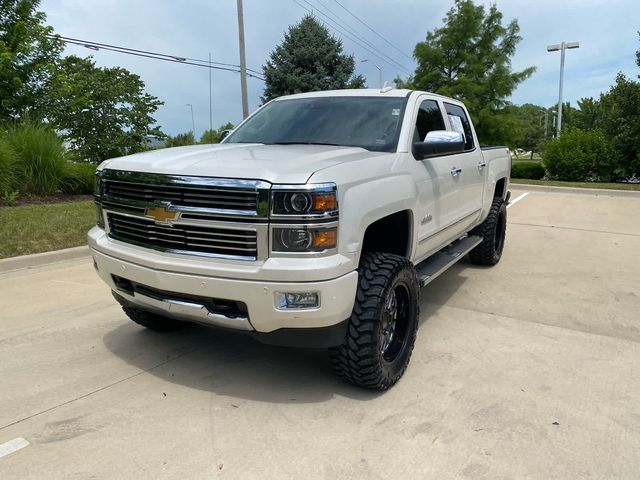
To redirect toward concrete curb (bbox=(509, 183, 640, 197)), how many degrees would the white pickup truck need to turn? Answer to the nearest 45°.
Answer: approximately 180°

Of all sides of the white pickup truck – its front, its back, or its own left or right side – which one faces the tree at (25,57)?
right

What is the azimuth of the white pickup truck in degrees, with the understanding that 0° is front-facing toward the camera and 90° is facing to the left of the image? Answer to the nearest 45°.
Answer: approximately 45°

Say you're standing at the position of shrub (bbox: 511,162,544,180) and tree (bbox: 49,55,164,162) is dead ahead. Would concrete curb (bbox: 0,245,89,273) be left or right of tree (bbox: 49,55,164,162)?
left

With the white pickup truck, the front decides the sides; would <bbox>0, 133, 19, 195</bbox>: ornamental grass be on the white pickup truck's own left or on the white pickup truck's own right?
on the white pickup truck's own right

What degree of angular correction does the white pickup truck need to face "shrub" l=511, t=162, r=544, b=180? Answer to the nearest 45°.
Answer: approximately 180°

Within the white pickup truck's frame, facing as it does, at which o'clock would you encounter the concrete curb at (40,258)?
The concrete curb is roughly at 3 o'clock from the white pickup truck.

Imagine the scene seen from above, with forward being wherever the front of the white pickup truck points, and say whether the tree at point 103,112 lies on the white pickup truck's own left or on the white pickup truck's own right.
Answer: on the white pickup truck's own right

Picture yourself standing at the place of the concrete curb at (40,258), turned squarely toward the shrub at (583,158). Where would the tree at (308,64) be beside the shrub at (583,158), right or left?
left

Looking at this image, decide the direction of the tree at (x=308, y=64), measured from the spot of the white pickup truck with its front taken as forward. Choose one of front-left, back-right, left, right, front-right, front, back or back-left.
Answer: back-right

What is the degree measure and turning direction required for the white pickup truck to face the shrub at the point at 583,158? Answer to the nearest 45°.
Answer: approximately 180°

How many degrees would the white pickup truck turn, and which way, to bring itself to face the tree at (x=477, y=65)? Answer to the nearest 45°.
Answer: approximately 135° to its right
